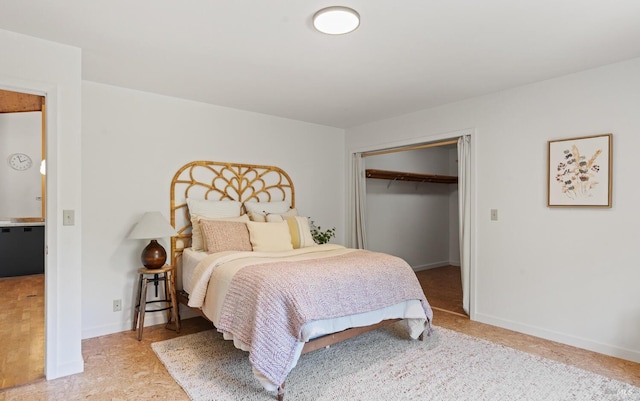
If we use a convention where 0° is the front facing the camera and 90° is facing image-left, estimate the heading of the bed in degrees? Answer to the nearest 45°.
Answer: approximately 315°

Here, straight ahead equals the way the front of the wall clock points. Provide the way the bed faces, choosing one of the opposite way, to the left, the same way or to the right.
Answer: the same way

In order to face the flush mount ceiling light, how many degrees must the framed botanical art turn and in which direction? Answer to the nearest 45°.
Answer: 0° — it already faces it

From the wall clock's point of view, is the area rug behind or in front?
in front

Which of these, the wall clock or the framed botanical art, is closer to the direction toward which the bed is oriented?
the framed botanical art

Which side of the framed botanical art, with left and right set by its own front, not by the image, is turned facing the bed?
front

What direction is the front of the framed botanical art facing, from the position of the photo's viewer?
facing the viewer and to the left of the viewer

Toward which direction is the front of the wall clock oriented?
toward the camera

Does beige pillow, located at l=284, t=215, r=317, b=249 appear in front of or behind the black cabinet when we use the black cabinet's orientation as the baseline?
in front

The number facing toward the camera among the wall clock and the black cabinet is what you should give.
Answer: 2

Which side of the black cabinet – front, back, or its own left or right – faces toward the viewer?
front

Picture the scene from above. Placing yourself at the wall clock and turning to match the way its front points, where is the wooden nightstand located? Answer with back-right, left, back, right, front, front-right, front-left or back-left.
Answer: front
